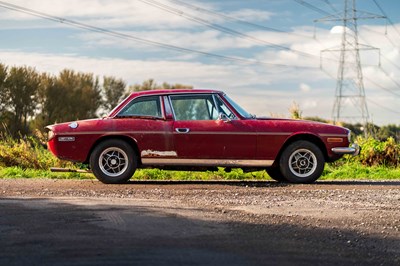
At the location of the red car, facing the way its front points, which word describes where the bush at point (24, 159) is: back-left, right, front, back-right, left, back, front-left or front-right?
back-left

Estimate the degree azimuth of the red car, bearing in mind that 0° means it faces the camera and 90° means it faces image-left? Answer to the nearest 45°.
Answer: approximately 270°

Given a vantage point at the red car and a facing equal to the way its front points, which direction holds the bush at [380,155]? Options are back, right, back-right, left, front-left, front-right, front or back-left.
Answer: front-left
